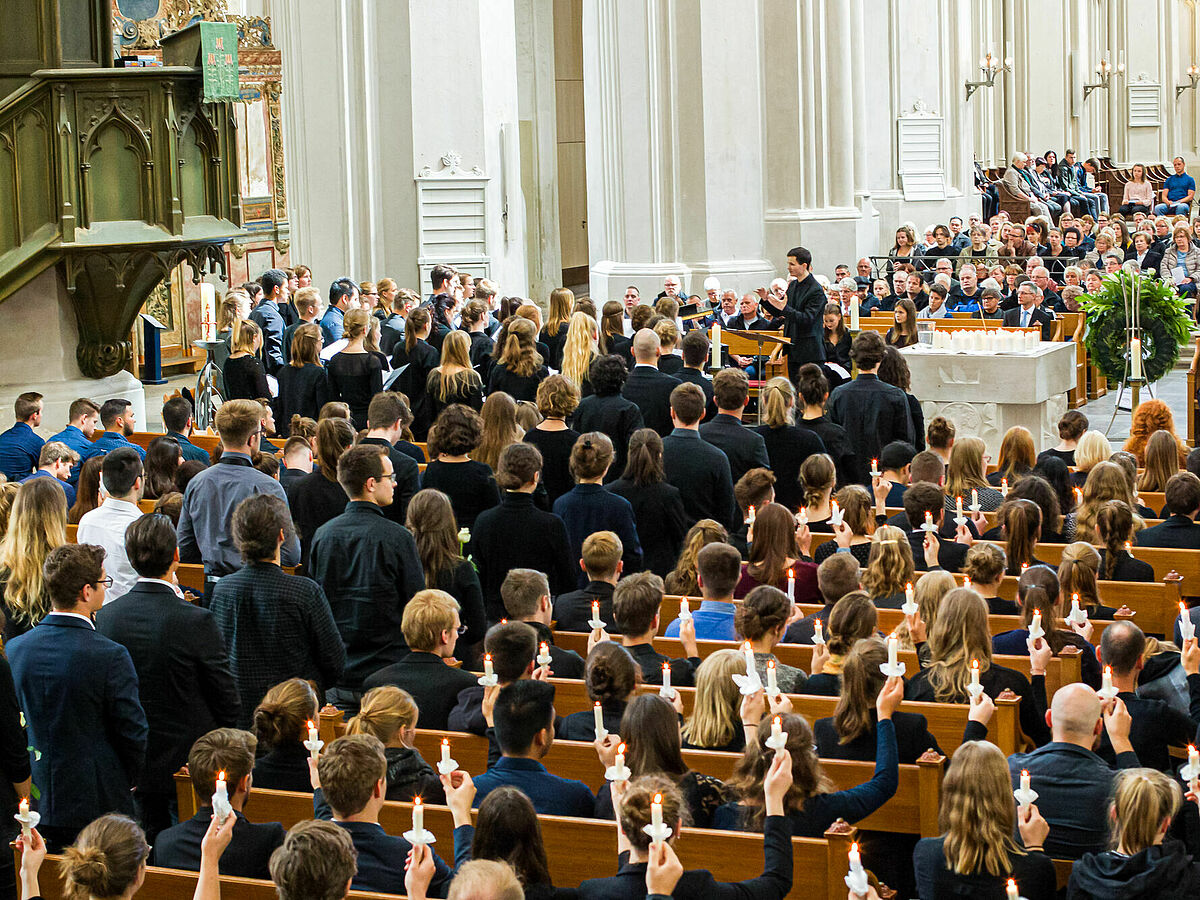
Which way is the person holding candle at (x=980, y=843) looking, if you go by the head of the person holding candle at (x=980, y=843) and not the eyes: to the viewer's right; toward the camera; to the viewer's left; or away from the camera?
away from the camera

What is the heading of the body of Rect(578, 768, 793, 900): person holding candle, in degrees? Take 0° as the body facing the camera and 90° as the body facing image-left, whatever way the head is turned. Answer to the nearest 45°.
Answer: approximately 180°

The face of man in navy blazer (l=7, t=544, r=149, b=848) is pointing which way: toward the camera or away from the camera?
away from the camera

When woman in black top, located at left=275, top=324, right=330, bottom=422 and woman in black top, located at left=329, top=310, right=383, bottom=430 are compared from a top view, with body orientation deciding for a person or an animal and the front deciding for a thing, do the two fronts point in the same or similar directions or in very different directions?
same or similar directions

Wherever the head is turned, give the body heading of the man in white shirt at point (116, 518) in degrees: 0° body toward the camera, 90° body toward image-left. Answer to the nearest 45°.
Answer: approximately 225°

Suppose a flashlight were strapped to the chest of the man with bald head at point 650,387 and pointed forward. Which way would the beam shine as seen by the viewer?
away from the camera

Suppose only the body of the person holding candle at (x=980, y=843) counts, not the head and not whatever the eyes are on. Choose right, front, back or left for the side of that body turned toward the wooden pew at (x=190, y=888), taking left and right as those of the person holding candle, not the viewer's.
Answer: left

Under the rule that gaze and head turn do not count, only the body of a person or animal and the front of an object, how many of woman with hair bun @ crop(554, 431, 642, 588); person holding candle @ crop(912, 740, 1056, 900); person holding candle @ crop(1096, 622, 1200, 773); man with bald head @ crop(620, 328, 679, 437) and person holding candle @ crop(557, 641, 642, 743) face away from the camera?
5

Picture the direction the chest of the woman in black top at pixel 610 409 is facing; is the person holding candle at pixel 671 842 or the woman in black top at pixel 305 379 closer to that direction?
the woman in black top

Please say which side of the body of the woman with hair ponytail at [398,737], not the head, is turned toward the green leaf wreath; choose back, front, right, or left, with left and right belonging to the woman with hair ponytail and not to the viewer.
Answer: front

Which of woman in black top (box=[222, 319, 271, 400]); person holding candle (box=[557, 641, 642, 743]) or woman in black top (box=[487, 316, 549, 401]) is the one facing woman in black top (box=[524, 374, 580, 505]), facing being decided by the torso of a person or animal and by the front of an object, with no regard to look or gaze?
the person holding candle

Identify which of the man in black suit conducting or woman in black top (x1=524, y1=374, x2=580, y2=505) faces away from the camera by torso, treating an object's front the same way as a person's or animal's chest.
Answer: the woman in black top

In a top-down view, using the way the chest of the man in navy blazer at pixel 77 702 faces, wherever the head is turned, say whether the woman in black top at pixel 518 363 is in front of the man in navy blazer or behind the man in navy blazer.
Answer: in front

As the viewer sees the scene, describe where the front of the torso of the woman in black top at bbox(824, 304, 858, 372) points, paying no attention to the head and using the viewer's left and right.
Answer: facing the viewer and to the left of the viewer

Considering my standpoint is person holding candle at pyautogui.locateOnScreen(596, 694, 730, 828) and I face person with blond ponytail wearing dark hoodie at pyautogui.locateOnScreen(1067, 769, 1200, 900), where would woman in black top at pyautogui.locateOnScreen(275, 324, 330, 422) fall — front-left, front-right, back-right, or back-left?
back-left

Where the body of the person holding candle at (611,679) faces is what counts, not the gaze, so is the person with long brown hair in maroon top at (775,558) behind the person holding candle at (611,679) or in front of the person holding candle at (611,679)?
in front

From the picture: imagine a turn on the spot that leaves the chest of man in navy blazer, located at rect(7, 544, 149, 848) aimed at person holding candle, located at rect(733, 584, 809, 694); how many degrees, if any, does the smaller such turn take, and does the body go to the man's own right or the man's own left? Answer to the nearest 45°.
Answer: approximately 45° to the man's own right

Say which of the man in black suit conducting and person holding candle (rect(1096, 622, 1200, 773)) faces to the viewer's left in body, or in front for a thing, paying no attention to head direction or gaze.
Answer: the man in black suit conducting

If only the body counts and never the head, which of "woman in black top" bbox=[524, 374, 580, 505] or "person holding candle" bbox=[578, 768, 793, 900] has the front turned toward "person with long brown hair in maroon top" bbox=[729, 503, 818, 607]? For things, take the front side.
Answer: "person holding candle" bbox=[578, 768, 793, 900]
